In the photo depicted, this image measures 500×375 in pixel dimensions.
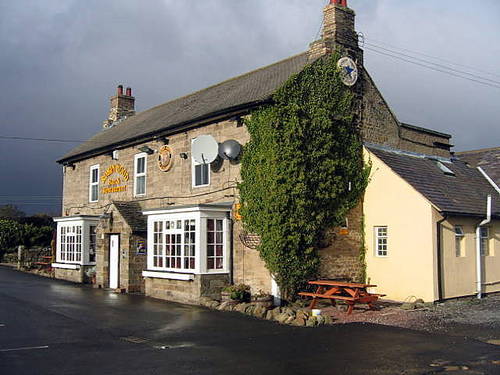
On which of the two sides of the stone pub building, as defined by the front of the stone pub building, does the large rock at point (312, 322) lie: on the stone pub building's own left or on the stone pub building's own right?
on the stone pub building's own left

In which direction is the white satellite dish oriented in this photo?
toward the camera

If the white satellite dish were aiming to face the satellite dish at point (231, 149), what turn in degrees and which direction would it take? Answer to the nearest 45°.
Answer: approximately 45° to its left
